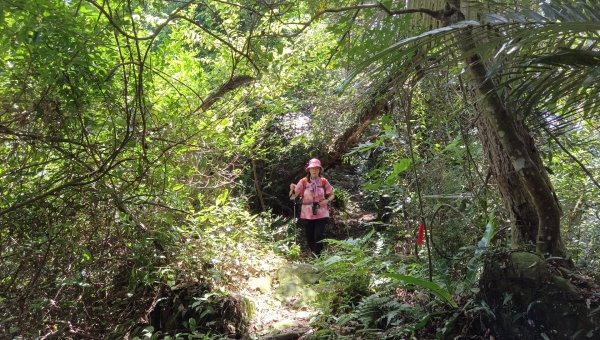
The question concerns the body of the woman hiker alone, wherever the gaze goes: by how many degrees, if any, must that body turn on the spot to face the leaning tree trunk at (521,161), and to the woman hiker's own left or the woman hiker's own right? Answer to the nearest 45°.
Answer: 0° — they already face it

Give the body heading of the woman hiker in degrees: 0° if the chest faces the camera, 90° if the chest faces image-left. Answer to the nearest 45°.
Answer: approximately 0°
